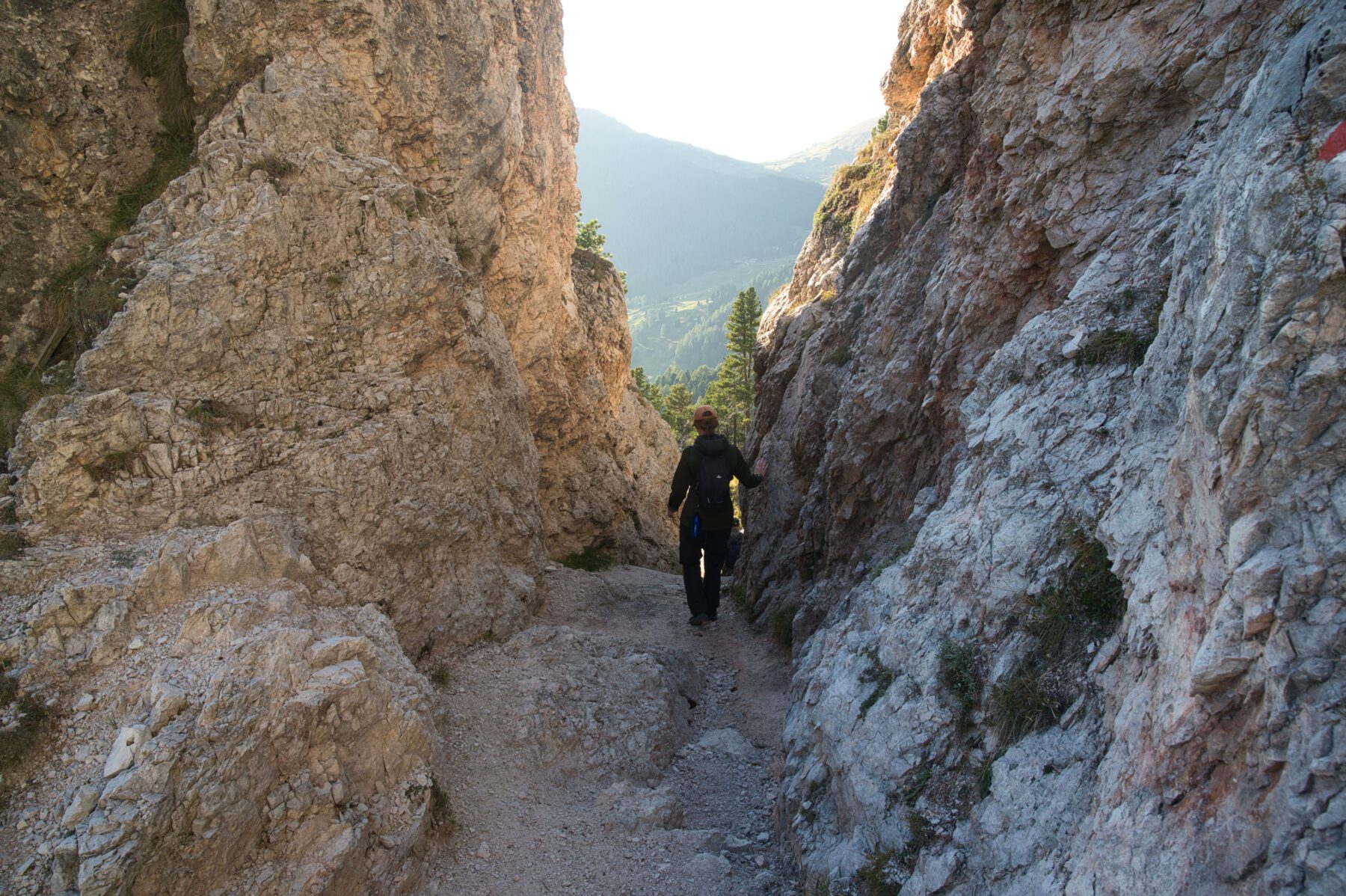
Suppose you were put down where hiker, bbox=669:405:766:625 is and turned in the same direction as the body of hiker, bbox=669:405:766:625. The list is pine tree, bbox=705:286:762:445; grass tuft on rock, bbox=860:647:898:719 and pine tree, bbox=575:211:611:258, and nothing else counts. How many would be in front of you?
2

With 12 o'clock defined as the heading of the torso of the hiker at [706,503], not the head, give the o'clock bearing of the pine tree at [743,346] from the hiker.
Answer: The pine tree is roughly at 12 o'clock from the hiker.

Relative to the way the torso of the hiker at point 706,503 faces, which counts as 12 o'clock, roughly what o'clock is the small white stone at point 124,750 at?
The small white stone is roughly at 7 o'clock from the hiker.

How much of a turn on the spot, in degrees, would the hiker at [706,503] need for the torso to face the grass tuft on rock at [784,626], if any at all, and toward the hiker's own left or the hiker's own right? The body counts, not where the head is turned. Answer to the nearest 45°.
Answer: approximately 135° to the hiker's own right

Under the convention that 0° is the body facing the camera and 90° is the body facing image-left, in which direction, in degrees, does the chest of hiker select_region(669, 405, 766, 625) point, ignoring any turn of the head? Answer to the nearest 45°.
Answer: approximately 180°

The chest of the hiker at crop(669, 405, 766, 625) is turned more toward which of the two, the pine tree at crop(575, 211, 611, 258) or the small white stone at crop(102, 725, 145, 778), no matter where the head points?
the pine tree

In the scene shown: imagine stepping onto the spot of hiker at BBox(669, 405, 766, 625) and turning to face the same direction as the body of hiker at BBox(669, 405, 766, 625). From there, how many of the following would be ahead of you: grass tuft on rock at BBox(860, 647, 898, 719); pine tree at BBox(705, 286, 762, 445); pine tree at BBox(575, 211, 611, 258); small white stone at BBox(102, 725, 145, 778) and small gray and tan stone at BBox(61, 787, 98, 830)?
2

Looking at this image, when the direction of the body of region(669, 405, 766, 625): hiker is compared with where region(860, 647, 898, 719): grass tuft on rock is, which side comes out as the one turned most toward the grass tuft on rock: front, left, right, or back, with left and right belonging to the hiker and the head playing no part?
back

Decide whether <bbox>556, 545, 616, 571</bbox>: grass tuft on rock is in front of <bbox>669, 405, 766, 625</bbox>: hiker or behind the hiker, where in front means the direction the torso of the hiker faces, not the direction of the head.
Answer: in front

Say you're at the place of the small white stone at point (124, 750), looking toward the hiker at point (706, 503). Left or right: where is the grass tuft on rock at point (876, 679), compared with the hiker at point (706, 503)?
right

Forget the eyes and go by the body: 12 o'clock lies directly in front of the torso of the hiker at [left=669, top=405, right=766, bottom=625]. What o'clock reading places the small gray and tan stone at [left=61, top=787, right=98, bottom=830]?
The small gray and tan stone is roughly at 7 o'clock from the hiker.

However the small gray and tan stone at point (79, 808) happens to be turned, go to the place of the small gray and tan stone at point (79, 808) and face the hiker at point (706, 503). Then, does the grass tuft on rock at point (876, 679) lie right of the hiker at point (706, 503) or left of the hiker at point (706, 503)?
right

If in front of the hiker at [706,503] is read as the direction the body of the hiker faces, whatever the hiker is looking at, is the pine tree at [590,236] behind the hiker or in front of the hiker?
in front
